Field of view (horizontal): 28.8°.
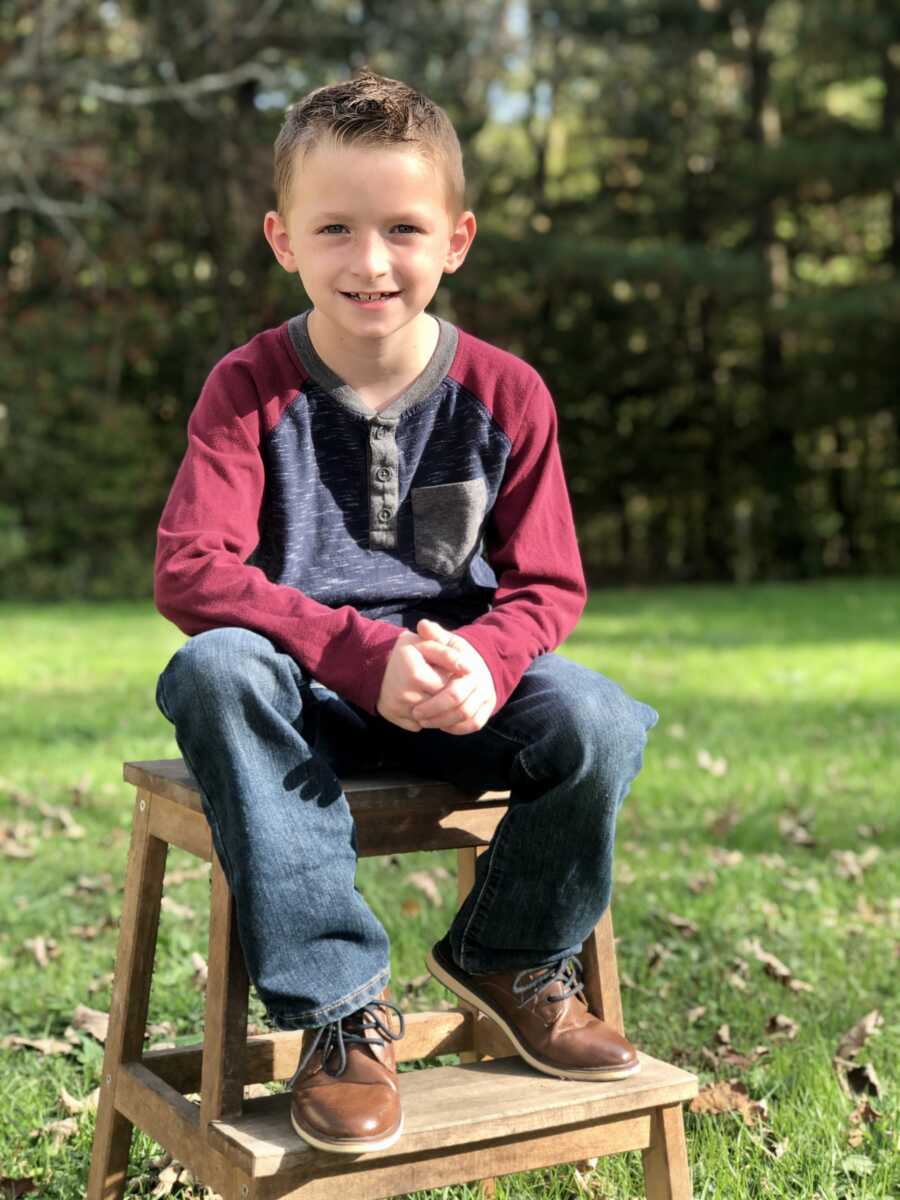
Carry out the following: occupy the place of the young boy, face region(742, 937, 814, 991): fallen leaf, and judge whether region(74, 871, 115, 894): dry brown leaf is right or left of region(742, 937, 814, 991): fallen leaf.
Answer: left

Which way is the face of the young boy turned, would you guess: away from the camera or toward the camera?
toward the camera

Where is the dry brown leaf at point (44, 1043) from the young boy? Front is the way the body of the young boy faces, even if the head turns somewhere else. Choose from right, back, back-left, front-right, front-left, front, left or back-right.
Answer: back-right

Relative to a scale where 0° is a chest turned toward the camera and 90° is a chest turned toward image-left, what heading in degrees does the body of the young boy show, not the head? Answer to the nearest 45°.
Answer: approximately 0°

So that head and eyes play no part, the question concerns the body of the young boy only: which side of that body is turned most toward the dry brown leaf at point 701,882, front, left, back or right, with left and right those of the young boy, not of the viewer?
back

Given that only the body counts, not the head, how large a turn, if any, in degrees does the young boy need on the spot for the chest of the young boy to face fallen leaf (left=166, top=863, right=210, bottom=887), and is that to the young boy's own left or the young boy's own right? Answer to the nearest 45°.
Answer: approximately 180°

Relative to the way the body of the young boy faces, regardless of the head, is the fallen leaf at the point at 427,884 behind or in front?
behind

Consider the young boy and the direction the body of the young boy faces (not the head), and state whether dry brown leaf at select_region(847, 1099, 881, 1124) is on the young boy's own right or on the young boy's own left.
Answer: on the young boy's own left

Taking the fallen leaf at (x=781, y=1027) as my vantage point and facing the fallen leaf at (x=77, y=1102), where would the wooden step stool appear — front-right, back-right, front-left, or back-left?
front-left
